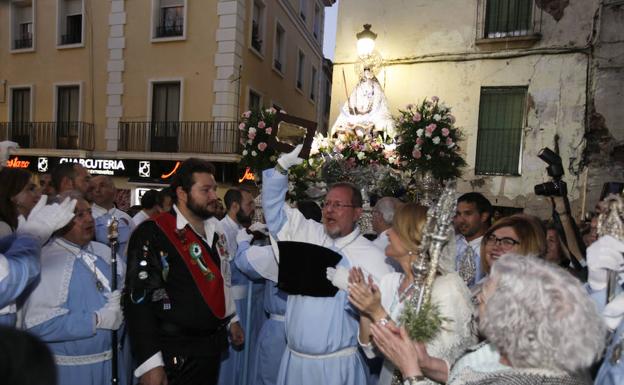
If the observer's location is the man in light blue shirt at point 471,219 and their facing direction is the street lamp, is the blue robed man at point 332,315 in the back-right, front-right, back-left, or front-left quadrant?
back-left

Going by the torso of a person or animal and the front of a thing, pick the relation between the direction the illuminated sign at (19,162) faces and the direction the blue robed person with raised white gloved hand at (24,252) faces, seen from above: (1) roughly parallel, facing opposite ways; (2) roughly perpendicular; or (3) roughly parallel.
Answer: roughly perpendicular

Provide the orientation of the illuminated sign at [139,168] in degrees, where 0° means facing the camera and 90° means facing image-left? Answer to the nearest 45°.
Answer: approximately 0°

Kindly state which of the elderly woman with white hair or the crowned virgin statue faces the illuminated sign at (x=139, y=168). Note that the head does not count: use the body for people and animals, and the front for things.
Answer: the elderly woman with white hair

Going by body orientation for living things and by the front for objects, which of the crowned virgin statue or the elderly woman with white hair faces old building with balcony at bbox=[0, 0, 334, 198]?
the elderly woman with white hair

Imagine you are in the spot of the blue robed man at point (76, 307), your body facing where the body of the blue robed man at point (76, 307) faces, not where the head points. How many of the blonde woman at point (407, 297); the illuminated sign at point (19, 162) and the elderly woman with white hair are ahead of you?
2

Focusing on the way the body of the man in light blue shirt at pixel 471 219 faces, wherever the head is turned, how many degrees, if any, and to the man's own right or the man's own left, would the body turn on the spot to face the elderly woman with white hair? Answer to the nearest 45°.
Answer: approximately 45° to the man's own left

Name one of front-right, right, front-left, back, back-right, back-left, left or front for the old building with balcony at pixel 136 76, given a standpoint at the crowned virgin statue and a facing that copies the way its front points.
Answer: back-right

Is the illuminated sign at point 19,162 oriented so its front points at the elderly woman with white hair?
yes

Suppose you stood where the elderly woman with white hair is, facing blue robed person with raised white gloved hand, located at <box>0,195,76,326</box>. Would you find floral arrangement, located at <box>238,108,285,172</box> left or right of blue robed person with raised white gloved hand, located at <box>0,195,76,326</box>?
right

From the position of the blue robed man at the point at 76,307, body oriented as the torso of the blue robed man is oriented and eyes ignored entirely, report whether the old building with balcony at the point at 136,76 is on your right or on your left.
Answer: on your left

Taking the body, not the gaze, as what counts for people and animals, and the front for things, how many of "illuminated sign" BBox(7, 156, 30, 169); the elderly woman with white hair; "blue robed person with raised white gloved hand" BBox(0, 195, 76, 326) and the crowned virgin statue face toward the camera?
2

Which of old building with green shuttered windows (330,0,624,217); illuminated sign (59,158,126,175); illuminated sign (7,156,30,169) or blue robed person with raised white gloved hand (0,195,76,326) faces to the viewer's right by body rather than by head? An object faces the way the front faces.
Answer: the blue robed person with raised white gloved hand

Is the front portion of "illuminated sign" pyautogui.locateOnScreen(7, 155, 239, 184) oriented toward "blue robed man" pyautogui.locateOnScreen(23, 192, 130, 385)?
yes

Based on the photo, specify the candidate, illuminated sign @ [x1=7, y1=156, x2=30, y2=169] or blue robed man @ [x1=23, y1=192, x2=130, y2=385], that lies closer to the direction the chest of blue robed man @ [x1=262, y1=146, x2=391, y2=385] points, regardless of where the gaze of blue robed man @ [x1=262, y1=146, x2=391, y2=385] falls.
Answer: the blue robed man
